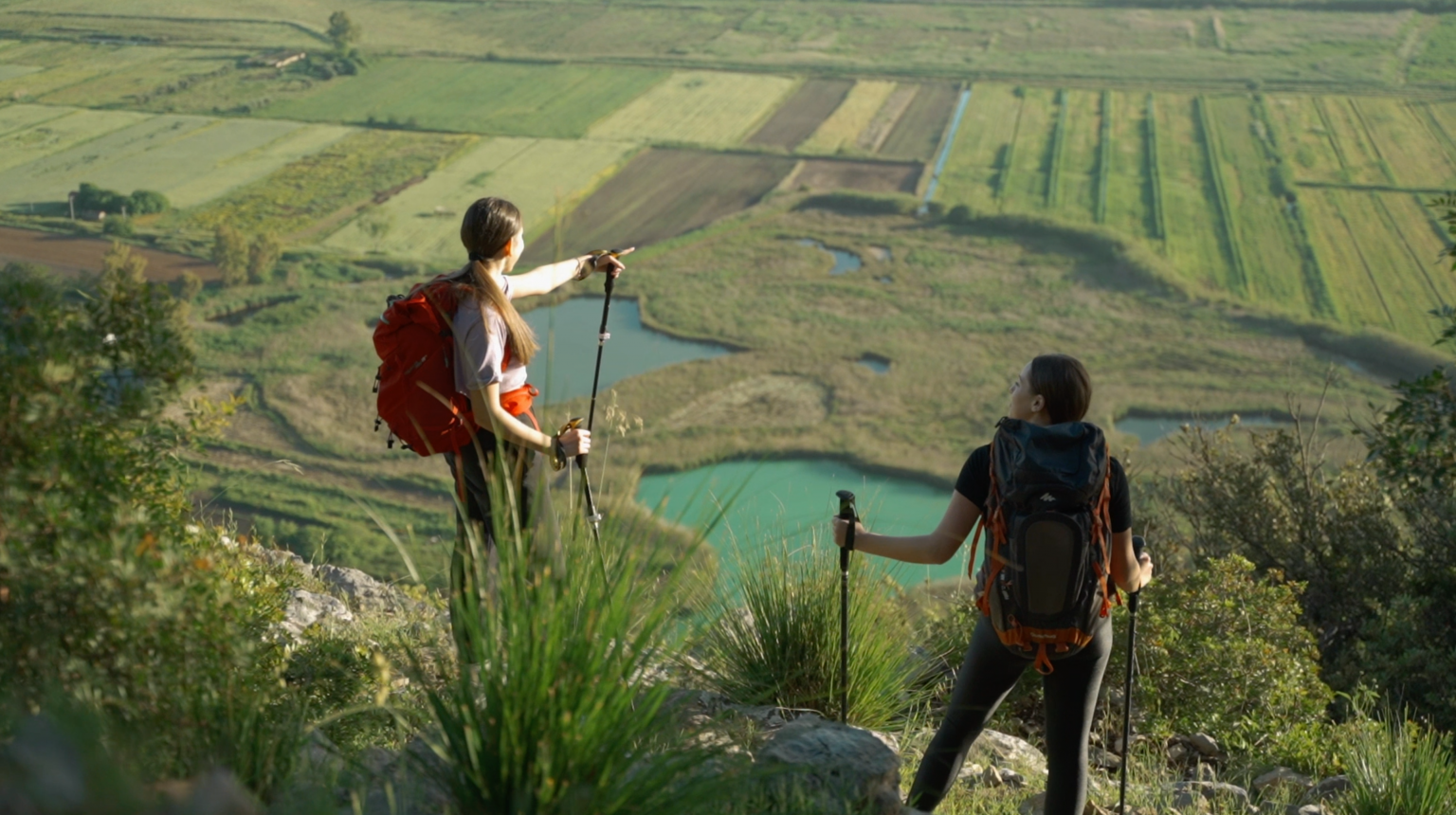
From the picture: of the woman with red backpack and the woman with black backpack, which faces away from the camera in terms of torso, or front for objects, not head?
the woman with black backpack

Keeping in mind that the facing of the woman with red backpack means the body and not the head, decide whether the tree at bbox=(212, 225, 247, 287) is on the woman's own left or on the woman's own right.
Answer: on the woman's own left

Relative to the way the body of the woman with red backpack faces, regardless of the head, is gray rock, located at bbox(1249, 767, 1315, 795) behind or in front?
in front

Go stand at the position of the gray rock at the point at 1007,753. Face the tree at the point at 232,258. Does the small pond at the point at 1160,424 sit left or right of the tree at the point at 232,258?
right

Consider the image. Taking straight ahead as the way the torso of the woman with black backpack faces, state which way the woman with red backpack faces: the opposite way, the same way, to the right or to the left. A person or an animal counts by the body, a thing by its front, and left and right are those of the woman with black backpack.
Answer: to the right

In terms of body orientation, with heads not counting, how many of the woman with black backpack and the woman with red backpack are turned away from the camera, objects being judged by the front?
1

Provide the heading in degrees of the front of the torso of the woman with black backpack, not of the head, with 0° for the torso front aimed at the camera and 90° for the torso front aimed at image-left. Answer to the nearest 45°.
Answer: approximately 180°

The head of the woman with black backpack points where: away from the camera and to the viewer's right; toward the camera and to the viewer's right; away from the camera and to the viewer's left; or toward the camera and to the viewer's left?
away from the camera and to the viewer's left

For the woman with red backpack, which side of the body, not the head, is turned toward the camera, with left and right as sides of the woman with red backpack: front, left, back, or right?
right

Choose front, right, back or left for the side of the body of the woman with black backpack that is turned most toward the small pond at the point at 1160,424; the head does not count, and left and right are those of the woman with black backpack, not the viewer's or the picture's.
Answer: front

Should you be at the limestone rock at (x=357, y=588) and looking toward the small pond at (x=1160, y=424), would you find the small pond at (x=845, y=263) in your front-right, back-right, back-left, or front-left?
front-left

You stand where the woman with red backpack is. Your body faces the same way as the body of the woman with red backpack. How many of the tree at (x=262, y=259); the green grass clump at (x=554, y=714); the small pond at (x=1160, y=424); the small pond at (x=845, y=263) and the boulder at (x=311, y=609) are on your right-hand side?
1

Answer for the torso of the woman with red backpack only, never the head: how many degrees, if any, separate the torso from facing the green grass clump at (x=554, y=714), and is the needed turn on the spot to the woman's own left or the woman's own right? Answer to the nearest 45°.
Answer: approximately 90° to the woman's own right

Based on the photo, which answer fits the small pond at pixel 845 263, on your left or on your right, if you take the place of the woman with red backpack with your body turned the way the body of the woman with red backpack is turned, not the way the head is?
on your left
